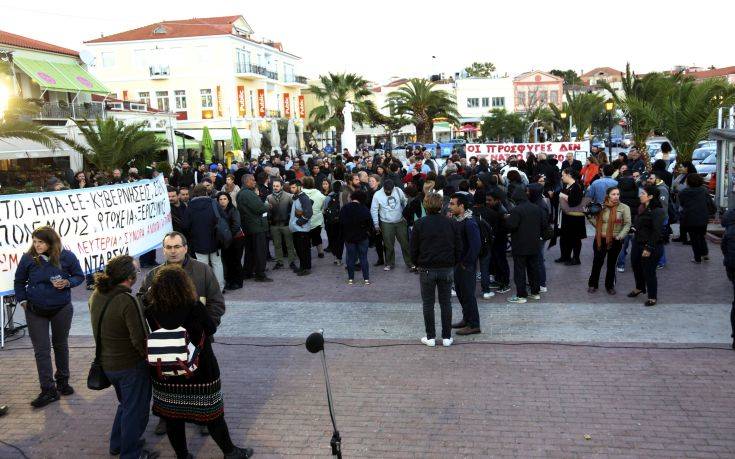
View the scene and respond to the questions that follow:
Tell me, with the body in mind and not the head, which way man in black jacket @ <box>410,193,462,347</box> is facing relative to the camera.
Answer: away from the camera

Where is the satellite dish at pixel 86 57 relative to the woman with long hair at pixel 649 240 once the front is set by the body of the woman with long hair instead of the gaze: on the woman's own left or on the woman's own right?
on the woman's own right

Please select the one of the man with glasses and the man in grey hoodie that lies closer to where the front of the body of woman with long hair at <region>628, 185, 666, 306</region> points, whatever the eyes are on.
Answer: the man with glasses

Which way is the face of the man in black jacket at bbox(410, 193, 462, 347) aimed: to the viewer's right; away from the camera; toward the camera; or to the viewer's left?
away from the camera

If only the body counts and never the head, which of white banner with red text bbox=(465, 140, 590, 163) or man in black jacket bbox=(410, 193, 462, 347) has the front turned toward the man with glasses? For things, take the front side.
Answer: the white banner with red text

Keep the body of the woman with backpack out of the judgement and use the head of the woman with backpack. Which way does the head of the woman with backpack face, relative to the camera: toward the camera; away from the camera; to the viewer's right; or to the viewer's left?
away from the camera

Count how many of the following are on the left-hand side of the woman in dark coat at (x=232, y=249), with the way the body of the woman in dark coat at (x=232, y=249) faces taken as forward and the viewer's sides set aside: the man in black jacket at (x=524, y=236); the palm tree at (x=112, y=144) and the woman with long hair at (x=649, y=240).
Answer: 2

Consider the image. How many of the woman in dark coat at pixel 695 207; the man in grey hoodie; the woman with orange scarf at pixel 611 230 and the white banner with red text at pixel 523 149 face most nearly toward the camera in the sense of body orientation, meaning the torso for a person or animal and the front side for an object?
3

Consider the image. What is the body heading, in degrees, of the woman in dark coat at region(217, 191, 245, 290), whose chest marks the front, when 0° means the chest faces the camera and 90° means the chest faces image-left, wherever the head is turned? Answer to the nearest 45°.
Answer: approximately 45°

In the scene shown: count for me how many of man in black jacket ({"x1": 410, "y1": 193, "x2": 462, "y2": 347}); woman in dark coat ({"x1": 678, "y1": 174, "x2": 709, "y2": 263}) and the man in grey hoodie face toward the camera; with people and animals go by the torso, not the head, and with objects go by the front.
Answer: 1

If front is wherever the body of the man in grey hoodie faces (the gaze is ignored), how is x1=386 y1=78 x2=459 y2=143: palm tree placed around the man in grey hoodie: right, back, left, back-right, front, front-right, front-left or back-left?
back

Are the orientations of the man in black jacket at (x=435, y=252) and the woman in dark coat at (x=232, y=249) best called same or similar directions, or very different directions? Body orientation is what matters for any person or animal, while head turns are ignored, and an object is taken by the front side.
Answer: very different directions

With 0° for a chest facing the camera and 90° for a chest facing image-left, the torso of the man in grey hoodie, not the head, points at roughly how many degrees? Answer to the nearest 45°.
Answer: approximately 0°

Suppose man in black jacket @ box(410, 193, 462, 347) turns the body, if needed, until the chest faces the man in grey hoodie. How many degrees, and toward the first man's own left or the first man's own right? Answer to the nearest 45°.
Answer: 0° — they already face them
